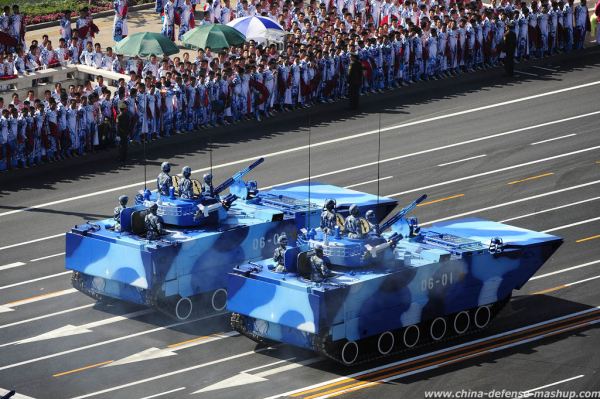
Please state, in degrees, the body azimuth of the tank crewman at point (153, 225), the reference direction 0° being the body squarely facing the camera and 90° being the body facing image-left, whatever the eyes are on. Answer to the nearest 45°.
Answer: approximately 225°

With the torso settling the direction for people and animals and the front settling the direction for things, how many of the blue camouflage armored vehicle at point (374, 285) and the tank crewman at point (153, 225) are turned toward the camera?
0

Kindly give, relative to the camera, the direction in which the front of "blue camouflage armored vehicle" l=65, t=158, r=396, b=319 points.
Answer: facing away from the viewer and to the right of the viewer

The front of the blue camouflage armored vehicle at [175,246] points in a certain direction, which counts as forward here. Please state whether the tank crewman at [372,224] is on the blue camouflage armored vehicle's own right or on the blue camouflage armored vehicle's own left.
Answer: on the blue camouflage armored vehicle's own right

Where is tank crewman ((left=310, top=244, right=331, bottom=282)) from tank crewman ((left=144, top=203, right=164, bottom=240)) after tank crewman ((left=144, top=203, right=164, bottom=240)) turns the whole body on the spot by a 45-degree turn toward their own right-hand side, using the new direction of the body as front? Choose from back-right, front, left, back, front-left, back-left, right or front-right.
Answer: front-right

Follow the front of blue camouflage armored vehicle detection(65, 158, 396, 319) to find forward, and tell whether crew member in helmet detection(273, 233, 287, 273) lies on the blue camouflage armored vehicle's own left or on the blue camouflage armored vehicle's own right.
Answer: on the blue camouflage armored vehicle's own right

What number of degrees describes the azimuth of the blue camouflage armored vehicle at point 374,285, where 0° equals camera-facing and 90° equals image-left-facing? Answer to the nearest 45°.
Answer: approximately 225°

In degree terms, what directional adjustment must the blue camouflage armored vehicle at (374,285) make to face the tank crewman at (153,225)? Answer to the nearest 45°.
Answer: approximately 135° to its left

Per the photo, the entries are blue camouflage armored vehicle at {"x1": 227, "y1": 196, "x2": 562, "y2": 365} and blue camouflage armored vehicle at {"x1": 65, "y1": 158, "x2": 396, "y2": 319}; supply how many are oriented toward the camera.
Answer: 0
